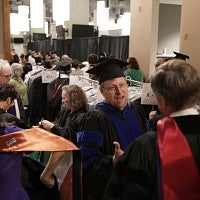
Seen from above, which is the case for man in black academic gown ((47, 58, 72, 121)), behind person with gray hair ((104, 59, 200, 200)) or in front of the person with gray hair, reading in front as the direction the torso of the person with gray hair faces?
in front

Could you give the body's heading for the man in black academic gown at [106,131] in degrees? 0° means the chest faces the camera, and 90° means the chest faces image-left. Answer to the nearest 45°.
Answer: approximately 315°

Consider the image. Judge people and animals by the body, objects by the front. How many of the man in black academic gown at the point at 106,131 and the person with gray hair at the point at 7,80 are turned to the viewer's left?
0

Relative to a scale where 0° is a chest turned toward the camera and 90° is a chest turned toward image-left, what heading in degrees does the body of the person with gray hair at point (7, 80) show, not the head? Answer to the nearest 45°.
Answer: approximately 315°

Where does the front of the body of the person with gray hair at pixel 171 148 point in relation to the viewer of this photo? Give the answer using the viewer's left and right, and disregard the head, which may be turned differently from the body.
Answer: facing away from the viewer and to the left of the viewer

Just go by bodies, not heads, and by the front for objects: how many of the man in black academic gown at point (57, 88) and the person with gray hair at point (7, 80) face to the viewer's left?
0

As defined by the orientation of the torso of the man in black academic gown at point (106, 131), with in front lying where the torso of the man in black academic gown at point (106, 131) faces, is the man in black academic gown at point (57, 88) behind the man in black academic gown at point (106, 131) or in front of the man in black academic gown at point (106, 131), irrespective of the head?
behind

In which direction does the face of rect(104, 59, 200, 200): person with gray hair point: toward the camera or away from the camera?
away from the camera

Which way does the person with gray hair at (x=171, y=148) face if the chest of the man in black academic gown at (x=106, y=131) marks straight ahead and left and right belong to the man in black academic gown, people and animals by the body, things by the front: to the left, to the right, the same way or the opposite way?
the opposite way
